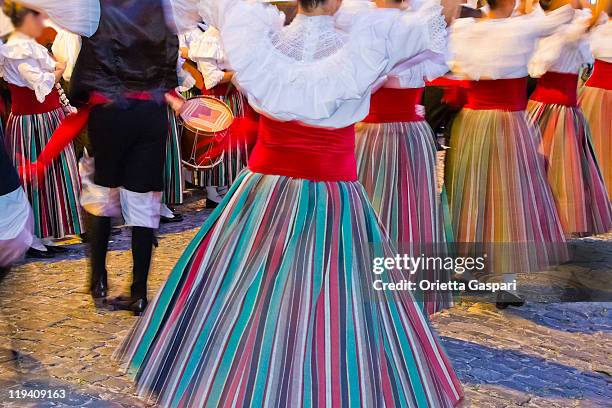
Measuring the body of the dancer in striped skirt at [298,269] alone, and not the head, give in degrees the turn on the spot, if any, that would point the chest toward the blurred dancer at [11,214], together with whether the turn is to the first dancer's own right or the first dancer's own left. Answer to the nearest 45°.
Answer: approximately 90° to the first dancer's own left

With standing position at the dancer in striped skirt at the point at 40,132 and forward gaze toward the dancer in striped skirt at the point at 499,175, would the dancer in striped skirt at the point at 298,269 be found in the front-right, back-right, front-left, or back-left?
front-right

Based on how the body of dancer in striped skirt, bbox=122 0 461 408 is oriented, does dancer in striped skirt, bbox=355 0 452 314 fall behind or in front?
in front

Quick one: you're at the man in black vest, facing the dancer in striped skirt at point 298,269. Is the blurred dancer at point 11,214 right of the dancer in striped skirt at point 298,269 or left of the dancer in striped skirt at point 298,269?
right

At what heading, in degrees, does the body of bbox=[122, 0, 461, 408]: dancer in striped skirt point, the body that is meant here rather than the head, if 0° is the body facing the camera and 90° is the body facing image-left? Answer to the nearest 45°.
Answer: approximately 180°

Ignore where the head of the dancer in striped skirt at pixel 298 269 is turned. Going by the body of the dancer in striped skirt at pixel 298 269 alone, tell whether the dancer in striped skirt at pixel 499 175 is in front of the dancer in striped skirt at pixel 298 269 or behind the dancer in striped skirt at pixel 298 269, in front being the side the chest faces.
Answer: in front

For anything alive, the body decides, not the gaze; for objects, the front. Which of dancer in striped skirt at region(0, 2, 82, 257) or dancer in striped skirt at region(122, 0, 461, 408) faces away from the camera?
dancer in striped skirt at region(122, 0, 461, 408)

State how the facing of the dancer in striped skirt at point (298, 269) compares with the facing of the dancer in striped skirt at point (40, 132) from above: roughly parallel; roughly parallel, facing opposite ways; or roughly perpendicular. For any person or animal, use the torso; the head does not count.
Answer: roughly perpendicular

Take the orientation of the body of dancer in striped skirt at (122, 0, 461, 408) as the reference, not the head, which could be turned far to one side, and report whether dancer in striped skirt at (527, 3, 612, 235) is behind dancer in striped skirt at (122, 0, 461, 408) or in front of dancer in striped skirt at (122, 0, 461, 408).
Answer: in front
